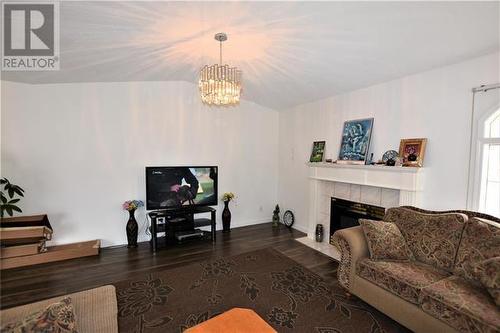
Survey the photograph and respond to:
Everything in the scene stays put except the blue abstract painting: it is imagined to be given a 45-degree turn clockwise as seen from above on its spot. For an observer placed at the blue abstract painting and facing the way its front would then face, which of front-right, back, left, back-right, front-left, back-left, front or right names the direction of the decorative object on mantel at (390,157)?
back-left

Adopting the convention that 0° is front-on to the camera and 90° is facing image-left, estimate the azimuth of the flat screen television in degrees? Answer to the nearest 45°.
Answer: approximately 0°

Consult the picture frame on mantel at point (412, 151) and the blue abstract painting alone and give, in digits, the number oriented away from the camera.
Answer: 0

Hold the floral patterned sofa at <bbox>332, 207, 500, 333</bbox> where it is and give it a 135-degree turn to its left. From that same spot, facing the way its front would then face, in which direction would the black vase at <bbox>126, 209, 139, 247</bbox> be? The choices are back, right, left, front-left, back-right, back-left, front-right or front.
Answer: back

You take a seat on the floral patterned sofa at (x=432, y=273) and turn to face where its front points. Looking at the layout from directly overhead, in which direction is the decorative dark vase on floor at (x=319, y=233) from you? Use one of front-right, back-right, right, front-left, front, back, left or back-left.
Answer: right

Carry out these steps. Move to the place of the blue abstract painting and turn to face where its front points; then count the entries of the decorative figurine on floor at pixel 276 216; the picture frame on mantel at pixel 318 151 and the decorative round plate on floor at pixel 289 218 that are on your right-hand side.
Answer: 3

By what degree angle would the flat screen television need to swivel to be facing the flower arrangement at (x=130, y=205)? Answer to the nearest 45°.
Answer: approximately 90° to its right

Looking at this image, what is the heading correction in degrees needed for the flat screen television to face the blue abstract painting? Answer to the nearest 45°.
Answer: approximately 45° to its left
